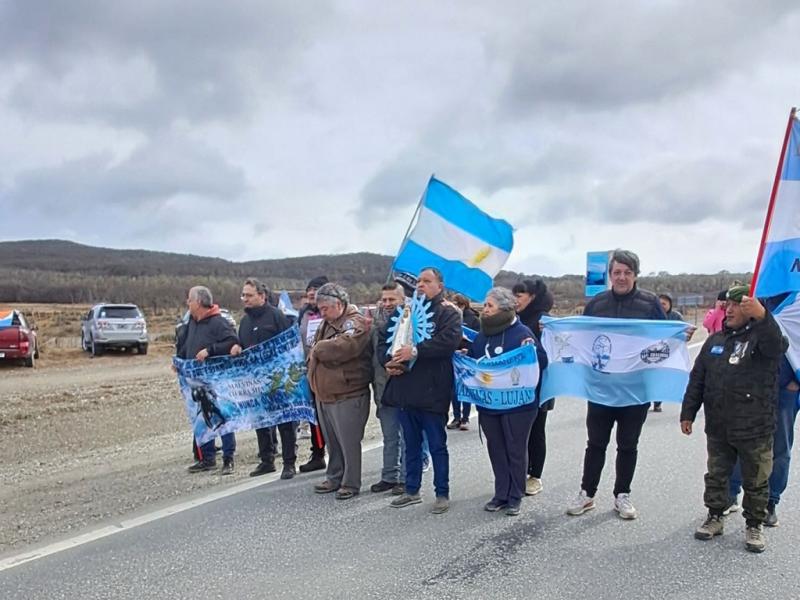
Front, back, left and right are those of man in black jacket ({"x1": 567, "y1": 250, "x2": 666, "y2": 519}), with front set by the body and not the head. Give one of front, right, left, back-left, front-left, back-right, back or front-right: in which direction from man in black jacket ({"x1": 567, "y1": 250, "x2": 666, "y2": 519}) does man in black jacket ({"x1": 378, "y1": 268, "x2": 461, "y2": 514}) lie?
right

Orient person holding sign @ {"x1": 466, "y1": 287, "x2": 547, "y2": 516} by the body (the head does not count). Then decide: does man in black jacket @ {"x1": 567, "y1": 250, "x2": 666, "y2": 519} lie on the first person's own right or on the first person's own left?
on the first person's own left

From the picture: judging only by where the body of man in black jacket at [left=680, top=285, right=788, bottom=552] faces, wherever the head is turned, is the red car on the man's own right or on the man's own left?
on the man's own right

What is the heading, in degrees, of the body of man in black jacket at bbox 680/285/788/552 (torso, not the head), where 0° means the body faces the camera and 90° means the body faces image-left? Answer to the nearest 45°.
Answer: approximately 45°

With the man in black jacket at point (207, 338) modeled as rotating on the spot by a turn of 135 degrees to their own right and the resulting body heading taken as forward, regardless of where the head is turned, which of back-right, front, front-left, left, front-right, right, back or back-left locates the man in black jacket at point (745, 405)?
back-right

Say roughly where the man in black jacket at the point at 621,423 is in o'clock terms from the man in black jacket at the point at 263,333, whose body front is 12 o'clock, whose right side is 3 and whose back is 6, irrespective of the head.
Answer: the man in black jacket at the point at 621,423 is roughly at 9 o'clock from the man in black jacket at the point at 263,333.

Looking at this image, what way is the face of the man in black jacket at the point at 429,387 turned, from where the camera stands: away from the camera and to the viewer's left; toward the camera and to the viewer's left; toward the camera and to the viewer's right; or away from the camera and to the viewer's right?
toward the camera and to the viewer's left

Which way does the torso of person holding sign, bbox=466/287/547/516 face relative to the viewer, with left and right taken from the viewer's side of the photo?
facing the viewer and to the left of the viewer

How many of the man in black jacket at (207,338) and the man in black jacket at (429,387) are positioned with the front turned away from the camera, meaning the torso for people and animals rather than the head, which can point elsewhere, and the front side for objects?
0

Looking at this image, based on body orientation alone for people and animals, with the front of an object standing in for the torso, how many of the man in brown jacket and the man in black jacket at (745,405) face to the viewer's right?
0

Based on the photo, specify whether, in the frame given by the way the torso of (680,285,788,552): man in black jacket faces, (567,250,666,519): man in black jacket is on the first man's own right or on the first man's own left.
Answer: on the first man's own right

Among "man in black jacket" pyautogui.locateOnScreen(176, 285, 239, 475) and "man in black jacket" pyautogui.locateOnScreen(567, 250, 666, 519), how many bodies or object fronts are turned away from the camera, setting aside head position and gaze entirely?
0
